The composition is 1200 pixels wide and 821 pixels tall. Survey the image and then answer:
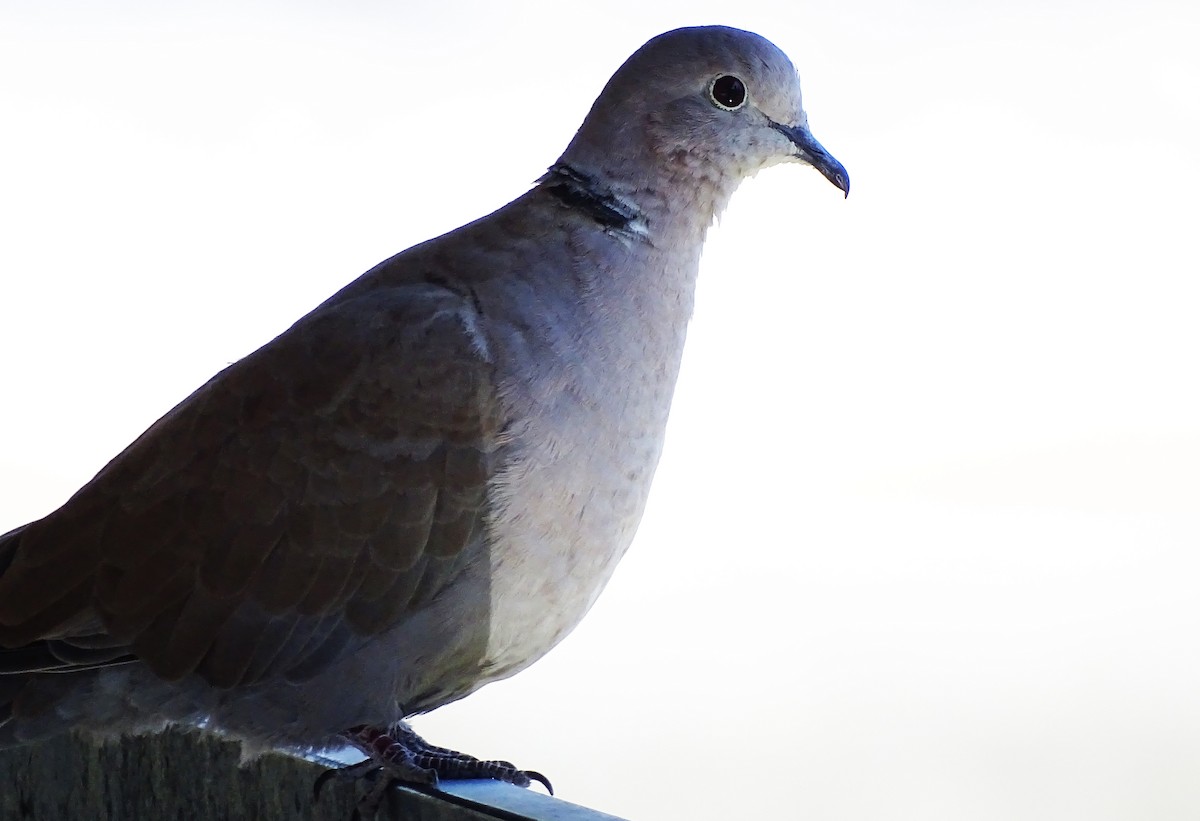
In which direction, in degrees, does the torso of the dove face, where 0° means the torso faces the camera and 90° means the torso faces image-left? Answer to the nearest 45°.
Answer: approximately 270°
